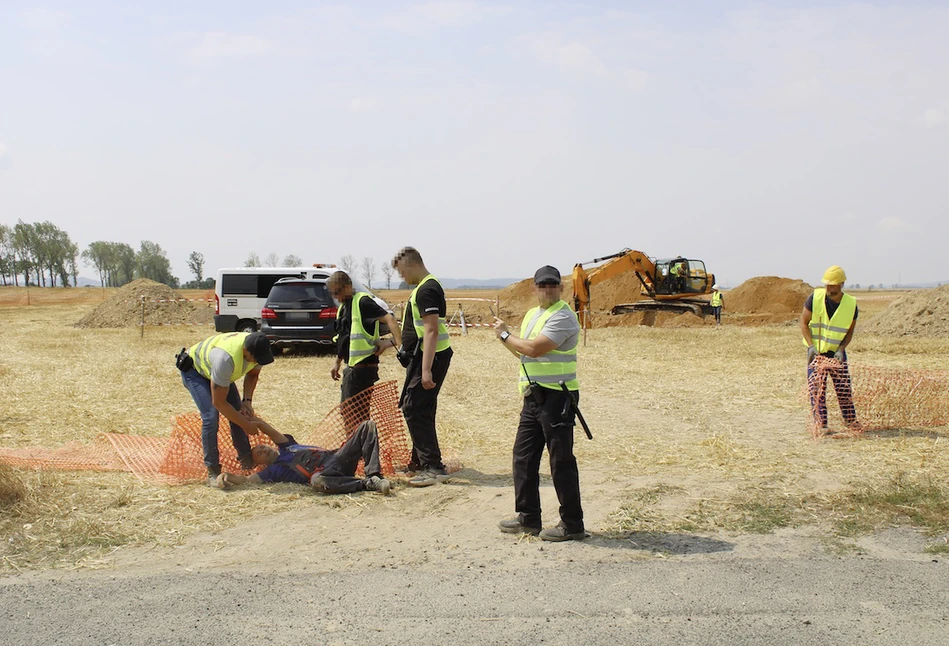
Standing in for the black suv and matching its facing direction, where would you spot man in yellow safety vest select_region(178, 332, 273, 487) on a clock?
The man in yellow safety vest is roughly at 6 o'clock from the black suv.

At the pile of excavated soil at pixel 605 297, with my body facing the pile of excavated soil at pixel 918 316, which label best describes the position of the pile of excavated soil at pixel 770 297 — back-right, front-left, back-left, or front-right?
front-left

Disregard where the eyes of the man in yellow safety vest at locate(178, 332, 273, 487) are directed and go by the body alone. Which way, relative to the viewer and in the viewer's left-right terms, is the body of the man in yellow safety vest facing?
facing the viewer and to the right of the viewer

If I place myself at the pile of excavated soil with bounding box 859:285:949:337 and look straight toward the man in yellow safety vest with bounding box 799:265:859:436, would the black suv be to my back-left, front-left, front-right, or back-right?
front-right

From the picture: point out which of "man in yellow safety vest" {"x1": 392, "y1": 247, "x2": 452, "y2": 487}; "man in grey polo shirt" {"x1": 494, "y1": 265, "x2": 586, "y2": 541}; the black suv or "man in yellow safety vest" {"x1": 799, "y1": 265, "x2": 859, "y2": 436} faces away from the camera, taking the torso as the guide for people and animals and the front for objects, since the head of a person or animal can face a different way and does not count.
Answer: the black suv

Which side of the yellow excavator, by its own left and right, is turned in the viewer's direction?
left

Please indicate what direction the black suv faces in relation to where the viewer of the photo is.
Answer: facing away from the viewer

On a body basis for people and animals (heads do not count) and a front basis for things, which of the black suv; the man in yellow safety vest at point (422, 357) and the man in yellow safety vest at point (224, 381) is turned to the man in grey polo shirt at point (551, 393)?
the man in yellow safety vest at point (224, 381)

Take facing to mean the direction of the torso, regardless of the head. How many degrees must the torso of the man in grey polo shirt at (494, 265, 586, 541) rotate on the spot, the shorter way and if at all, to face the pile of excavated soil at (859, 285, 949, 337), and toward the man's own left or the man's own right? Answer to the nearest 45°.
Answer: approximately 180°

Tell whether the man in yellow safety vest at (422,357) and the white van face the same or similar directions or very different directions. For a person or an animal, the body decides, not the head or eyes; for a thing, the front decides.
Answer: very different directions

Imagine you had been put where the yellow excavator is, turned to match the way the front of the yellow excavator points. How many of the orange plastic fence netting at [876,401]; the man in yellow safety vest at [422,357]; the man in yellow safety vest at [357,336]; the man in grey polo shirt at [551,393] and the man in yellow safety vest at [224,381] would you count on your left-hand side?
5

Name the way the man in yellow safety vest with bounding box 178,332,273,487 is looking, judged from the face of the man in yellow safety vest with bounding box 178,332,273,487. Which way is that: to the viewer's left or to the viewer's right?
to the viewer's right
